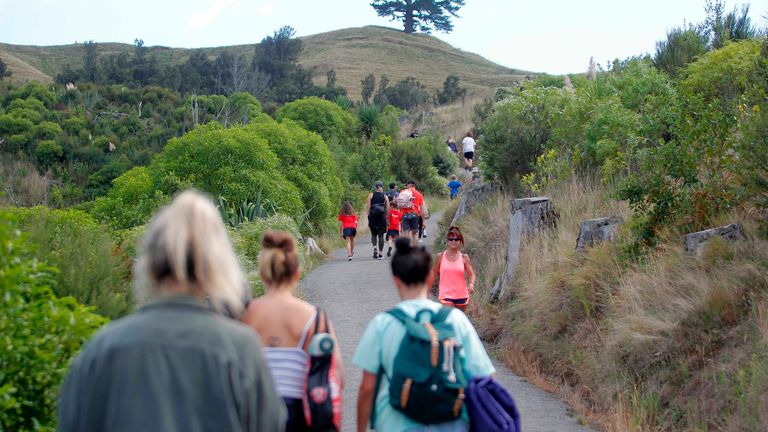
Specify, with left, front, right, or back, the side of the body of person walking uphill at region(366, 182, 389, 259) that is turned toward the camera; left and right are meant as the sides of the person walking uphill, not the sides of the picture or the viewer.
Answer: back

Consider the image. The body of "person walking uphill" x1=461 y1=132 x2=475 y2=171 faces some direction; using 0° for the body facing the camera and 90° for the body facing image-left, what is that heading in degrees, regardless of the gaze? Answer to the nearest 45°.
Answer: approximately 180°

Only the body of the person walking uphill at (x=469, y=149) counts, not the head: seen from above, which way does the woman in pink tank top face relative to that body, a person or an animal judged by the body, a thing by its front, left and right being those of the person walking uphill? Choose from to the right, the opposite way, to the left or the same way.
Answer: the opposite way

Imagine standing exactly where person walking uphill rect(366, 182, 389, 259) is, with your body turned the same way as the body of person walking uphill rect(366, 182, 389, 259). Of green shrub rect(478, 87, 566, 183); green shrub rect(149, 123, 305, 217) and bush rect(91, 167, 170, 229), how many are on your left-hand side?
2

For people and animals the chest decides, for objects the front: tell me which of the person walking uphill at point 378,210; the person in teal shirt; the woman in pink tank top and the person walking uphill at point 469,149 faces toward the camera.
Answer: the woman in pink tank top

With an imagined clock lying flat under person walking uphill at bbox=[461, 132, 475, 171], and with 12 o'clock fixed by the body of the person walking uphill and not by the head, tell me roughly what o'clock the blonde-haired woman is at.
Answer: The blonde-haired woman is roughly at 6 o'clock from the person walking uphill.

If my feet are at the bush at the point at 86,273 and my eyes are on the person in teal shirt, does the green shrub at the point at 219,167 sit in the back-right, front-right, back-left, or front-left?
back-left

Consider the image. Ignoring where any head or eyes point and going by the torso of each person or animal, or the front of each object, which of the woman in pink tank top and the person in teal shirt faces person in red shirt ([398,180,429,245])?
the person in teal shirt

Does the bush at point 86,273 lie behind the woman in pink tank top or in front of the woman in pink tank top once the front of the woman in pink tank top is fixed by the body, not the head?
in front

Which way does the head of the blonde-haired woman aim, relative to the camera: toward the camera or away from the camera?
away from the camera

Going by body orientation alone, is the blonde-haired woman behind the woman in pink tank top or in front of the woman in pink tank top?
in front

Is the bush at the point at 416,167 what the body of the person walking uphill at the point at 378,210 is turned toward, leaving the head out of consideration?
yes

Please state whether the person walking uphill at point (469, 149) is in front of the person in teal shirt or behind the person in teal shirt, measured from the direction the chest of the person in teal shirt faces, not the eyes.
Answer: in front

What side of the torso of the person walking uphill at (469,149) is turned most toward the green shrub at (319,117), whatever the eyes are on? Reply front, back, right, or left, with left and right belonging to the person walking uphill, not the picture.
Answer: left

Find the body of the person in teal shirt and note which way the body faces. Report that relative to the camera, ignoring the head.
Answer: away from the camera

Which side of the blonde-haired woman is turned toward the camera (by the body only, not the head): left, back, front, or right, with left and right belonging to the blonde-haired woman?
back

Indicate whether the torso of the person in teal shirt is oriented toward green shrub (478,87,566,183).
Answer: yes

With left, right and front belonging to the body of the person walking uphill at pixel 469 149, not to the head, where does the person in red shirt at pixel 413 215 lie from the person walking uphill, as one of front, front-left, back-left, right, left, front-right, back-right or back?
back
